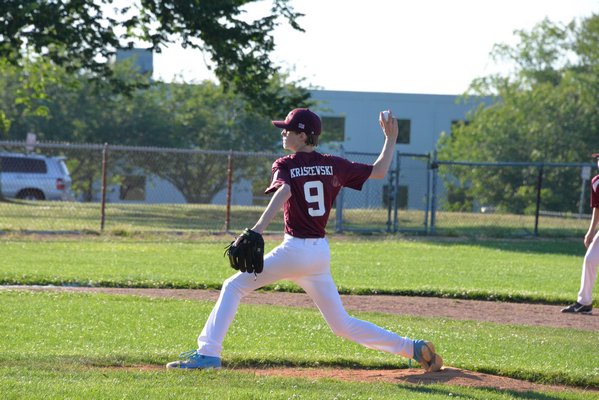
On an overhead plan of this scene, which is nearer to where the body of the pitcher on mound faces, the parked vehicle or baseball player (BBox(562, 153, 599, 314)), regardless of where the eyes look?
the parked vehicle

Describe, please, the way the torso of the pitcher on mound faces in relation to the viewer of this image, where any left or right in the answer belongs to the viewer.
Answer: facing away from the viewer and to the left of the viewer

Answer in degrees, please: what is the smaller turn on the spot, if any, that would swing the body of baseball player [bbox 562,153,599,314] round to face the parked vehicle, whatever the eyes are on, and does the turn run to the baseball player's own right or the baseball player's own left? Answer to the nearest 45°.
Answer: approximately 45° to the baseball player's own right

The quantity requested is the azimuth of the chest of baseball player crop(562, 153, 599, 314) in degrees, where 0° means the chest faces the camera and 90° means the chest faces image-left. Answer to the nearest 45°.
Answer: approximately 90°

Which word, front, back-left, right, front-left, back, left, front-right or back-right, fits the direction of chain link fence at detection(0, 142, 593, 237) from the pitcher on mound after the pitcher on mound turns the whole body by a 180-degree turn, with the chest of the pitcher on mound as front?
back-left

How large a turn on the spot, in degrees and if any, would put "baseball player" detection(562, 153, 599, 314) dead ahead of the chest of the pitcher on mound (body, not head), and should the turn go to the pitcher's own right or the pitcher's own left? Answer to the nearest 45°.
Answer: approximately 90° to the pitcher's own right

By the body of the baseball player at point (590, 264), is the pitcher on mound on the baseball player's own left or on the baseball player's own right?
on the baseball player's own left
